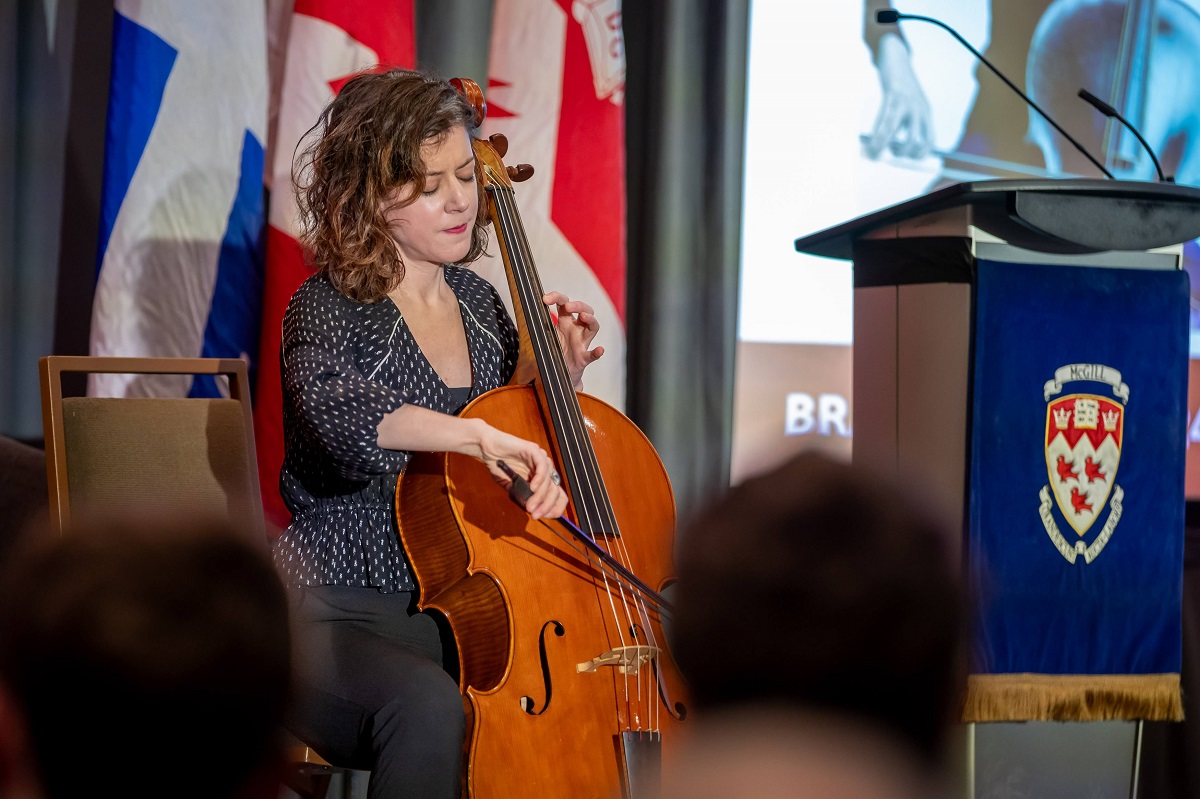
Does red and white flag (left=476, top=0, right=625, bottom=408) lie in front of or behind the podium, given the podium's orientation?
behind

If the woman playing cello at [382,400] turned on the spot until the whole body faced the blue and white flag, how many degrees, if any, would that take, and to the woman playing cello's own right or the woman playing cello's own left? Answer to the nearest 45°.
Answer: approximately 180°

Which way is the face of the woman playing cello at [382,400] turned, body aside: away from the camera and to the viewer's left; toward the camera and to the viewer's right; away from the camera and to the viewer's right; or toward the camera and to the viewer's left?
toward the camera and to the viewer's right

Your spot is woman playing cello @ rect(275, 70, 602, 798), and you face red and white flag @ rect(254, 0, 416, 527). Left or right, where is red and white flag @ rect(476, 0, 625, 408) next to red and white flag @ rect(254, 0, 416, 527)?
right

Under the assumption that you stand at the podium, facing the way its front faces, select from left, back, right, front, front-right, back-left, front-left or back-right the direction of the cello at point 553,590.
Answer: right

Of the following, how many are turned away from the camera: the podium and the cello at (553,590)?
0

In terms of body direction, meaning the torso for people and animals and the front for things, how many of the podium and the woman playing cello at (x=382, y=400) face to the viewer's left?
0

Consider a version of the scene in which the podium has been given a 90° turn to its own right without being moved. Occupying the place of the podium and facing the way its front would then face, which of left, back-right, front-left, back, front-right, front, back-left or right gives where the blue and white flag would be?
front-right

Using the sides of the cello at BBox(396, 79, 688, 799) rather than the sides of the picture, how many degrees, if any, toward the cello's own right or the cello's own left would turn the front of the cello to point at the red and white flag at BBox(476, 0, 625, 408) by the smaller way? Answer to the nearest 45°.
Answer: approximately 135° to the cello's own left

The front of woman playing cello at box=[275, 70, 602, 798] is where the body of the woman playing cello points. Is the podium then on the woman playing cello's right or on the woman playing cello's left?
on the woman playing cello's left

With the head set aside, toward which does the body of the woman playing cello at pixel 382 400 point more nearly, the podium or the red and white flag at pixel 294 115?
the podium

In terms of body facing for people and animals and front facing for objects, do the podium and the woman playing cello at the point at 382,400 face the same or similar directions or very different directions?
same or similar directions

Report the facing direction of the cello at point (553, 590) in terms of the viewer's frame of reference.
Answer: facing the viewer and to the right of the viewer
